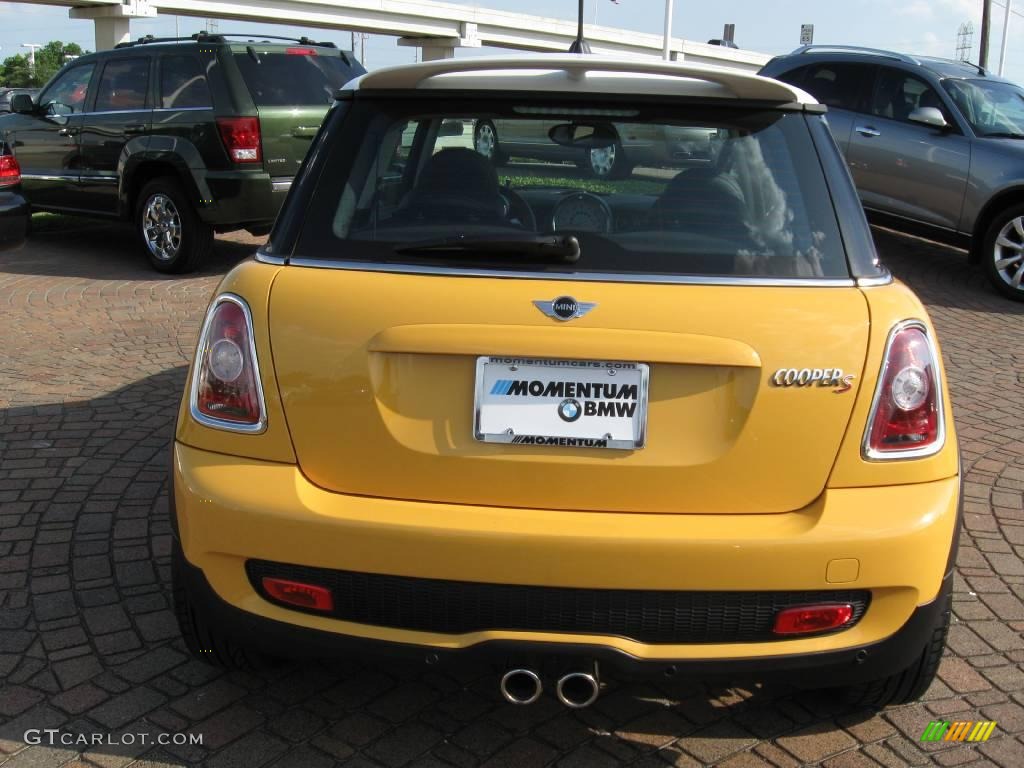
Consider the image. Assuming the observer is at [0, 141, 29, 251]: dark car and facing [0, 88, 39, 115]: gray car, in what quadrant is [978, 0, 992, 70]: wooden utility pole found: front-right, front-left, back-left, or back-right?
front-right

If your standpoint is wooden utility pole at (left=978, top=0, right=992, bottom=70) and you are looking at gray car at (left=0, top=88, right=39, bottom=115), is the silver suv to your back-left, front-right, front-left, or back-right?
front-left

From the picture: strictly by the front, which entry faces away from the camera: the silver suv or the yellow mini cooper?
the yellow mini cooper

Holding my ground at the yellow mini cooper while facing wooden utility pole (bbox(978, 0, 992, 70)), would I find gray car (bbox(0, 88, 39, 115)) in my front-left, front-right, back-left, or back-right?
front-left

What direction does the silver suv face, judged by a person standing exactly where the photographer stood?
facing the viewer and to the right of the viewer

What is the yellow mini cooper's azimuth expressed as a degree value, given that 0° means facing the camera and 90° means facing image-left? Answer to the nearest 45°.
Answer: approximately 180°

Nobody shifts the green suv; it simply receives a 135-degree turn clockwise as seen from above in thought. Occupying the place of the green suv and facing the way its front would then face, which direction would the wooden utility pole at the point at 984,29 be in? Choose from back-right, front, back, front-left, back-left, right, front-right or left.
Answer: front-left

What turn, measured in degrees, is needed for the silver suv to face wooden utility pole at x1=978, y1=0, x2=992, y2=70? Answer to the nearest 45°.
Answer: approximately 135° to its left

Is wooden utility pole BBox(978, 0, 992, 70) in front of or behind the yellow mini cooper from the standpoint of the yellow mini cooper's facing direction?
in front

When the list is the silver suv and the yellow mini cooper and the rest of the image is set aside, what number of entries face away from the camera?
1

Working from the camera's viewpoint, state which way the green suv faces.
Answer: facing away from the viewer and to the left of the viewer
